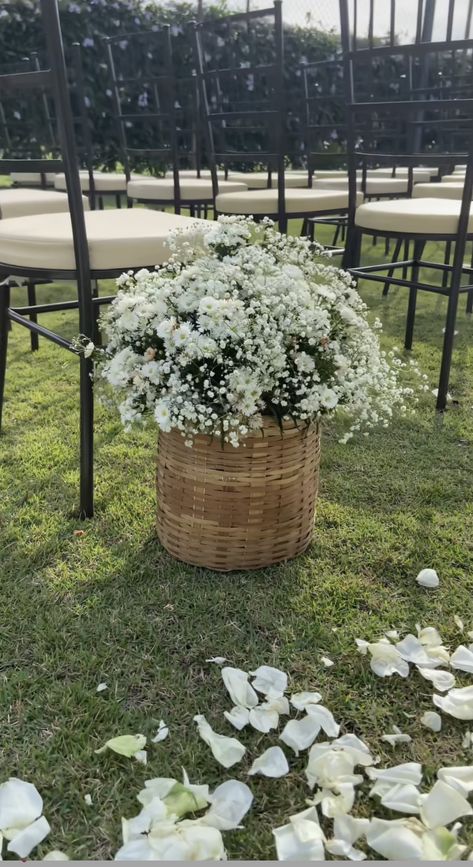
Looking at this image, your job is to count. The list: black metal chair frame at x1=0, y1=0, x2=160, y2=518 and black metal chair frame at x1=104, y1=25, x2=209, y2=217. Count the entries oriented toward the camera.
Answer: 0

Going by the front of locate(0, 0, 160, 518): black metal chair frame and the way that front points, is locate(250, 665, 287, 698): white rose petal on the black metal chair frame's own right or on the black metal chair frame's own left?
on the black metal chair frame's own right

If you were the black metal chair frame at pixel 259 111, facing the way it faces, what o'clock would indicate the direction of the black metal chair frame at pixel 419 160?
the black metal chair frame at pixel 419 160 is roughly at 3 o'clock from the black metal chair frame at pixel 259 111.

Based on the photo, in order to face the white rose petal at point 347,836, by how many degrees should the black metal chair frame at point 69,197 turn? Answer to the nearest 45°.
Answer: approximately 135° to its right

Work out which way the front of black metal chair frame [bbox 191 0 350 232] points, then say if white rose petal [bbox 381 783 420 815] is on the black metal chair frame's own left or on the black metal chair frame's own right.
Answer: on the black metal chair frame's own right

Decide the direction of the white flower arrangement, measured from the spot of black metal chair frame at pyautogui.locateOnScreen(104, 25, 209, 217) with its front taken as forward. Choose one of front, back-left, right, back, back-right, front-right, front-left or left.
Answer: back-right
